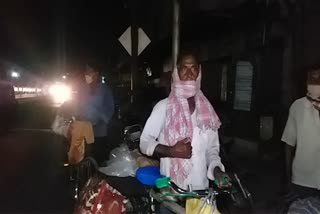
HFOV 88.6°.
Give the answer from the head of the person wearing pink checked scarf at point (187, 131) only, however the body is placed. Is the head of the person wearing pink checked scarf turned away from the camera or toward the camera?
toward the camera

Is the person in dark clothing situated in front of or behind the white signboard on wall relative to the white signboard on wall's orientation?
in front

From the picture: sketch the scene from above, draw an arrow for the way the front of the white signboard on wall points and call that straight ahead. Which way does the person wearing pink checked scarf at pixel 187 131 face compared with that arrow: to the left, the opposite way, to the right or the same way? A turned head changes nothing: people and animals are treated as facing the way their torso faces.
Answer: the same way

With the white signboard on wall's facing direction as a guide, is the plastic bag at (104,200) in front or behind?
in front

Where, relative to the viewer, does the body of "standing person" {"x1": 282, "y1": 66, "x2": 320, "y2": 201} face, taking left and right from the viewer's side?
facing the viewer

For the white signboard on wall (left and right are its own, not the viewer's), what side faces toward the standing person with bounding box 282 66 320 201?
front

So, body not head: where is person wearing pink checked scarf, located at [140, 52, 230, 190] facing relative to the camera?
toward the camera

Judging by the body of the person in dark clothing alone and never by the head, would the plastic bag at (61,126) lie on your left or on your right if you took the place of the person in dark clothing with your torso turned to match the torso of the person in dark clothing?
on your right

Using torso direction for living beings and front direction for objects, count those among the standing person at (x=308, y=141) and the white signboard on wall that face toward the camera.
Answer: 2

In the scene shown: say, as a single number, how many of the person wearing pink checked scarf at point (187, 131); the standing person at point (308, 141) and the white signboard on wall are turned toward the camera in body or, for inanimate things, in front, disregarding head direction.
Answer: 3
